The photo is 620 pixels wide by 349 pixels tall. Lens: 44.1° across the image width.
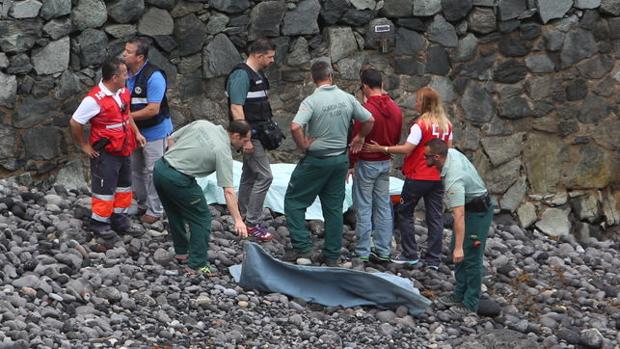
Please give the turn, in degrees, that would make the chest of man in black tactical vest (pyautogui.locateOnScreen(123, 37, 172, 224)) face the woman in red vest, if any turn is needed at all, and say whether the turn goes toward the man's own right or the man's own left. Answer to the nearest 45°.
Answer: approximately 135° to the man's own left

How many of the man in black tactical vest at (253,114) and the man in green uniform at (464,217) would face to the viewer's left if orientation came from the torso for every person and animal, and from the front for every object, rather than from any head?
1

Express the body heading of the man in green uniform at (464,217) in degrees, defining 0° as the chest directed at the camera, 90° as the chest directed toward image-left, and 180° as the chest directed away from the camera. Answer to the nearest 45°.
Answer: approximately 90°

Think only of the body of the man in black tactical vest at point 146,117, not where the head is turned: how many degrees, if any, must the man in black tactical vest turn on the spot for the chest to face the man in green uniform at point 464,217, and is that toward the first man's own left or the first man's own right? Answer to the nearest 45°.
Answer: approximately 90° to the first man's own left

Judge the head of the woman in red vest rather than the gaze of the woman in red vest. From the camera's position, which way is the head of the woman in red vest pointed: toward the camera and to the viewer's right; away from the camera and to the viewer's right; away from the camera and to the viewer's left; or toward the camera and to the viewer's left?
away from the camera and to the viewer's left

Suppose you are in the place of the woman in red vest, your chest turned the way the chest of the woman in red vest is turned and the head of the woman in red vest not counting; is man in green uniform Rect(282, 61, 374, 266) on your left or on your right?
on your left

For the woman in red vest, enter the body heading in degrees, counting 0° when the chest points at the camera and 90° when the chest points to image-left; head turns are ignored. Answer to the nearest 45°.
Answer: approximately 135°

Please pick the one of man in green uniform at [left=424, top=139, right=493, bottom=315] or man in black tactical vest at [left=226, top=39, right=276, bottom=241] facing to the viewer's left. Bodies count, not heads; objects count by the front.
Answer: the man in green uniform

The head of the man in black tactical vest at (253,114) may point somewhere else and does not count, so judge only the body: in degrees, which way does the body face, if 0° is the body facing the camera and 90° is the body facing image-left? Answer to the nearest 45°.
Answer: approximately 315°

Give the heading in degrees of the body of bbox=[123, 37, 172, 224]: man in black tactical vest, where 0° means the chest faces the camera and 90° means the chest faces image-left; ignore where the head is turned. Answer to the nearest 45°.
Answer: approximately 45°
